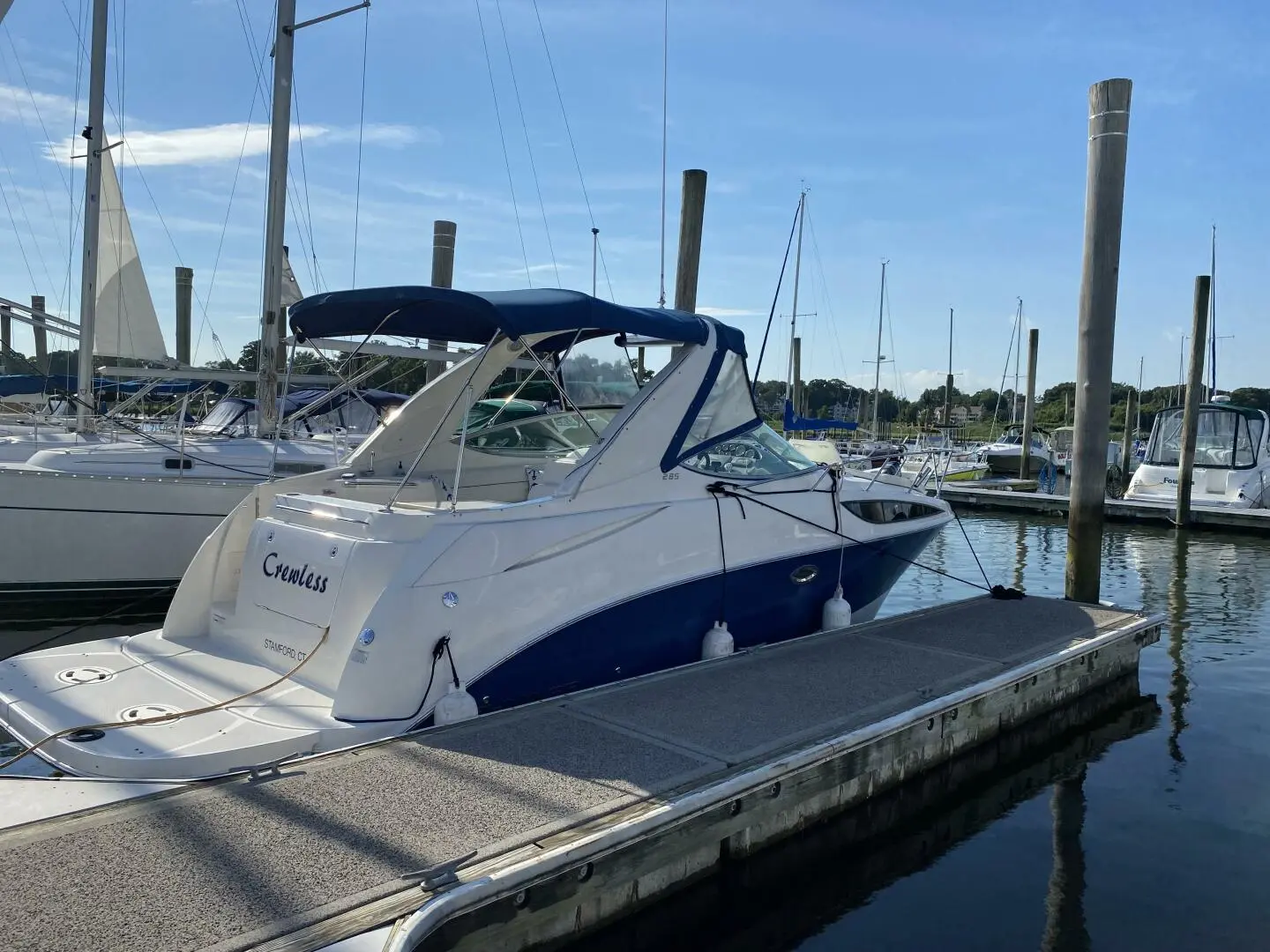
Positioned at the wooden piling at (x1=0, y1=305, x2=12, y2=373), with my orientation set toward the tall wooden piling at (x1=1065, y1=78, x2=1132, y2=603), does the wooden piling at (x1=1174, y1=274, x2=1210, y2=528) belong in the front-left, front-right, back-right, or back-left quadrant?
front-left

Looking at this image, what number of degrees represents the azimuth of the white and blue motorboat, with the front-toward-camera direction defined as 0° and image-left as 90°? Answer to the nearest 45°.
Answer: approximately 225°

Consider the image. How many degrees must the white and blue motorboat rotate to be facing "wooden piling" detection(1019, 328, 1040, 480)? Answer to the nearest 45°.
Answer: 0° — it already faces it

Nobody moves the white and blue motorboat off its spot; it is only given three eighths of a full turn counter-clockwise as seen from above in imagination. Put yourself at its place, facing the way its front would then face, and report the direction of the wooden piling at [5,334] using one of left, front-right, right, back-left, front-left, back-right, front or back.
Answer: front-right

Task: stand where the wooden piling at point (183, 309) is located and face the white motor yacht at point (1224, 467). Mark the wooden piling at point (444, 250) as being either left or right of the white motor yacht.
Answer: right

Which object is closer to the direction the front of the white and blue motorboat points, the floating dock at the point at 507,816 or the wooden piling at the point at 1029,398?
the wooden piling

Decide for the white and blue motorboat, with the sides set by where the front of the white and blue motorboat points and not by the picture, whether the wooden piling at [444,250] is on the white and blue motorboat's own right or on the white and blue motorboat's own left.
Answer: on the white and blue motorboat's own left

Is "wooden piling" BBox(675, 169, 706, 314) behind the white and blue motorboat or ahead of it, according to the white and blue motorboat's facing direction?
ahead

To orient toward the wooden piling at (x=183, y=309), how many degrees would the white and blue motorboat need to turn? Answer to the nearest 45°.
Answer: approximately 45° to its left

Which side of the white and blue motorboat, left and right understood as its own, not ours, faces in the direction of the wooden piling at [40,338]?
left

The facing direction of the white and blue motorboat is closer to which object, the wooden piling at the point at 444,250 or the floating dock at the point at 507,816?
the wooden piling

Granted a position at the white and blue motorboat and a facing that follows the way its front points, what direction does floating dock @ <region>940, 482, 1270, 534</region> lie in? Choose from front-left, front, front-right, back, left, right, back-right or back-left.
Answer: front

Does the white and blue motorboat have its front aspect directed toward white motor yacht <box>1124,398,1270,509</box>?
yes
